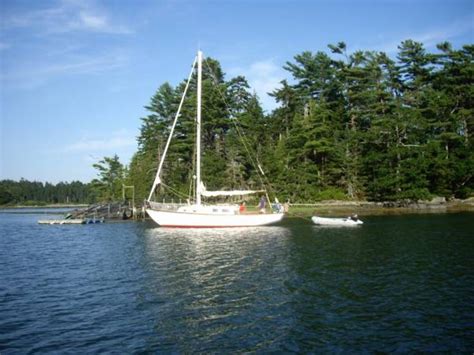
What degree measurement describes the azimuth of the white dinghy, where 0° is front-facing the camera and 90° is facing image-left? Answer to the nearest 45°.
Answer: approximately 90°

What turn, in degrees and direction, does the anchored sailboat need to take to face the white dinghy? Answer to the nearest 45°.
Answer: approximately 180°

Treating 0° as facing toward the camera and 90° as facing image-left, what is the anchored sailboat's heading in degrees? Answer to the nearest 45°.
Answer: approximately 90°

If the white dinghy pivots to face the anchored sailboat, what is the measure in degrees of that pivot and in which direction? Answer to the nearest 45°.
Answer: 0° — it already faces it

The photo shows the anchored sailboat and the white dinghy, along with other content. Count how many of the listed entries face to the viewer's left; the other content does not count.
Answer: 2
